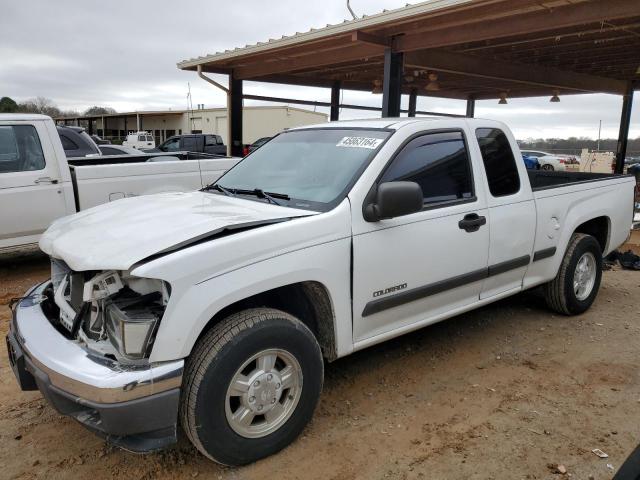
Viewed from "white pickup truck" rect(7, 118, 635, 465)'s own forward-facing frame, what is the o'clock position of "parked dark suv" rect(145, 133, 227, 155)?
The parked dark suv is roughly at 4 o'clock from the white pickup truck.

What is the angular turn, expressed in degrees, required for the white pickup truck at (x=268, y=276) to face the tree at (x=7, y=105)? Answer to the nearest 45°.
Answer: approximately 90° to its right

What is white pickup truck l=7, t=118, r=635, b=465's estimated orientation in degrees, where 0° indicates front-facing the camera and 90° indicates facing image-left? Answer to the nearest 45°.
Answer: approximately 45°

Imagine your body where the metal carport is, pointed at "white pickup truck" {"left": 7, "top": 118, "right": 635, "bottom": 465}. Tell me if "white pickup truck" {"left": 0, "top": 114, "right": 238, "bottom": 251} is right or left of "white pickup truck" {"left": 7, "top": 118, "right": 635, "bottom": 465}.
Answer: right

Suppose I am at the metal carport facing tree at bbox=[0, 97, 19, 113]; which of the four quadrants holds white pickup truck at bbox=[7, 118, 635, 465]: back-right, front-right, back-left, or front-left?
back-left

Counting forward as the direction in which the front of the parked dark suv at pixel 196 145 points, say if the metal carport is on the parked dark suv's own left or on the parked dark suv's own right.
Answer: on the parked dark suv's own left

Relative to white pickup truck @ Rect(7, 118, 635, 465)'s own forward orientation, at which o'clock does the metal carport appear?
The metal carport is roughly at 5 o'clock from the white pickup truck.

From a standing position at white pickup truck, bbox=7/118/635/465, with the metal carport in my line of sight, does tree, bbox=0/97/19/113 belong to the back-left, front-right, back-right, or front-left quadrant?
front-left
